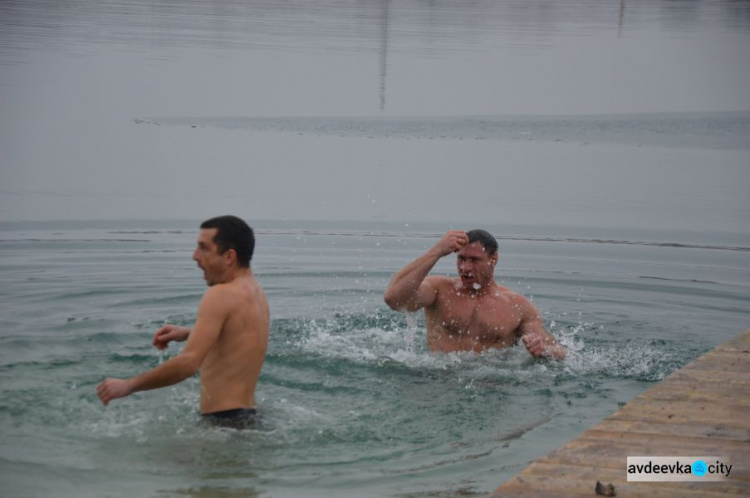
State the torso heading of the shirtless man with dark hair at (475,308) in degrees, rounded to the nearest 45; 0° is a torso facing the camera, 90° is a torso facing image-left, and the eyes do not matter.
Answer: approximately 0°

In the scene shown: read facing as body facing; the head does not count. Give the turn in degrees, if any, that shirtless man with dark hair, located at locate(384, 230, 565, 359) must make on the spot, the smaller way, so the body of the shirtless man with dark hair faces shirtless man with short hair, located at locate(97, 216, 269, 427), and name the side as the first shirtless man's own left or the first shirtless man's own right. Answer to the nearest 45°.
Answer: approximately 45° to the first shirtless man's own right

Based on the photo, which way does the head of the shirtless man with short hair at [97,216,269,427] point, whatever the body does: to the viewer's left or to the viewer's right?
to the viewer's left
